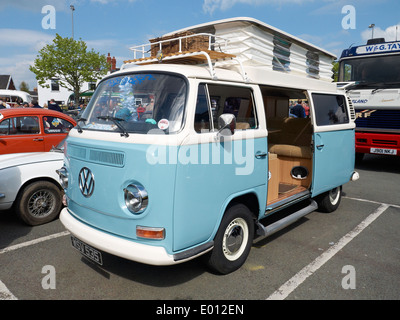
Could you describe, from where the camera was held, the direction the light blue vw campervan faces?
facing the viewer and to the left of the viewer

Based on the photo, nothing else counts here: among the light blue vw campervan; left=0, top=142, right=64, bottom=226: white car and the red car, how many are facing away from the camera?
0

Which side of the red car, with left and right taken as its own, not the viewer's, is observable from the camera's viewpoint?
left

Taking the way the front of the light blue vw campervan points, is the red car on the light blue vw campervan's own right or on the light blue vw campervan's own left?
on the light blue vw campervan's own right

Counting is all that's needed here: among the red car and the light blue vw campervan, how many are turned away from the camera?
0

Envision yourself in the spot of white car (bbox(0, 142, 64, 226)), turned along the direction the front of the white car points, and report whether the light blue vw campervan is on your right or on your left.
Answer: on your left

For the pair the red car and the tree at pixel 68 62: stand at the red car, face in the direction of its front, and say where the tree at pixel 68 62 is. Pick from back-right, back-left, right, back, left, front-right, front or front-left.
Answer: right

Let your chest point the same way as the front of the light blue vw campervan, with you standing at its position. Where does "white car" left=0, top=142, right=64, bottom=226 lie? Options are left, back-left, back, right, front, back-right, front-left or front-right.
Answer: right
